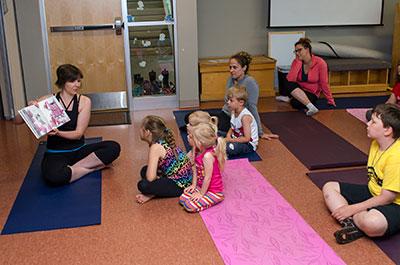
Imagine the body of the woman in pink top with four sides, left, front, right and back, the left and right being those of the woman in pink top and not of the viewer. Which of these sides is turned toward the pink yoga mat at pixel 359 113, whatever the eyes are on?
left

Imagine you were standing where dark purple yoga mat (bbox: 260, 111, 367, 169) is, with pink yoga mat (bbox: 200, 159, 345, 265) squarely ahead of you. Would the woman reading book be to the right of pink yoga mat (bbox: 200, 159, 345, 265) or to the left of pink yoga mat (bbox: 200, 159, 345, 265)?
right

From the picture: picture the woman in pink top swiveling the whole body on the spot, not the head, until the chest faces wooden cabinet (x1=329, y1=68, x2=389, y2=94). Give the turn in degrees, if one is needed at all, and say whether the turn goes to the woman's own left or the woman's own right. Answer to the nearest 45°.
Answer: approximately 180°

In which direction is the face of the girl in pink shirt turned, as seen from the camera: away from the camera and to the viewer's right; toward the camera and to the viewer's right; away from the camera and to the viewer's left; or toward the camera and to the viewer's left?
away from the camera and to the viewer's left

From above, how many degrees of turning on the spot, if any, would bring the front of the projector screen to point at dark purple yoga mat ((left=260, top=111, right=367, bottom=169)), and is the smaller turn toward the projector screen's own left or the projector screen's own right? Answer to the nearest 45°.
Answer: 0° — it already faces it

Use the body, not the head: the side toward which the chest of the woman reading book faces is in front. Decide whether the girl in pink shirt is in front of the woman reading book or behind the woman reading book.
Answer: in front

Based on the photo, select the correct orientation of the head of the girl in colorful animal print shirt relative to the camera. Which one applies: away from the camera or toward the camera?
away from the camera

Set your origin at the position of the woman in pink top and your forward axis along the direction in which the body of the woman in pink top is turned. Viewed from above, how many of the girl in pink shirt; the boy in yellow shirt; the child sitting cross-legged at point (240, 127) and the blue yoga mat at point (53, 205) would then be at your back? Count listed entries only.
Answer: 0

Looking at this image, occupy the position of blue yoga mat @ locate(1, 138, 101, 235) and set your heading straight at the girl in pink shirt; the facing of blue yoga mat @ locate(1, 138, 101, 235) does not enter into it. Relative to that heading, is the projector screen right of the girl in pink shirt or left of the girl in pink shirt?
left

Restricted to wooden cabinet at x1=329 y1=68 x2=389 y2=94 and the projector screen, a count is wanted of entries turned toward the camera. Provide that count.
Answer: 2

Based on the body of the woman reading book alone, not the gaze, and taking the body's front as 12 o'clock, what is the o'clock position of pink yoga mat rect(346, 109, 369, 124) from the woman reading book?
The pink yoga mat is roughly at 10 o'clock from the woman reading book.

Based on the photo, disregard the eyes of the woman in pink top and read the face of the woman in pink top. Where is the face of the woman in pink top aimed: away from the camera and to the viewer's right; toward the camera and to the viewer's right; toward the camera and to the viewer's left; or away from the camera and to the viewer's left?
toward the camera and to the viewer's left

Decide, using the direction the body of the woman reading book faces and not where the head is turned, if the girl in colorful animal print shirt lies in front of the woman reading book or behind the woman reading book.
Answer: in front

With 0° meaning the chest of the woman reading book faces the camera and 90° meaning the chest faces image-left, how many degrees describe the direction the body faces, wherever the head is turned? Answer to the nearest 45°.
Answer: approximately 315°

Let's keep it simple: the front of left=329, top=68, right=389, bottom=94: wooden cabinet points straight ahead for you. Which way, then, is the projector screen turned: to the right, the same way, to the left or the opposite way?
the same way

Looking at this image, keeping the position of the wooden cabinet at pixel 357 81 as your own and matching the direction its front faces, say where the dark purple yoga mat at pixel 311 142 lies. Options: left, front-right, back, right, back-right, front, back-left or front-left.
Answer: front

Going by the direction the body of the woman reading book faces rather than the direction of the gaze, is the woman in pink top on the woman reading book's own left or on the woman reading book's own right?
on the woman reading book's own left

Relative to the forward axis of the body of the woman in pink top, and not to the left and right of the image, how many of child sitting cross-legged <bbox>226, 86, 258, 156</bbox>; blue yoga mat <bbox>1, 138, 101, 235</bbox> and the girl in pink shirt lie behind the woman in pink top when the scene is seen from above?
0

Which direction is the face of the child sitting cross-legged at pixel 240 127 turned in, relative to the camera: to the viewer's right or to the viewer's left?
to the viewer's left

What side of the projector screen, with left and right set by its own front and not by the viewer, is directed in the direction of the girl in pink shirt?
front

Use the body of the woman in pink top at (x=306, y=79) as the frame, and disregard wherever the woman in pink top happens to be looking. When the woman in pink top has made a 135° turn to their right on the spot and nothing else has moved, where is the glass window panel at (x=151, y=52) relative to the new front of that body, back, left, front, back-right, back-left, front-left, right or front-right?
left

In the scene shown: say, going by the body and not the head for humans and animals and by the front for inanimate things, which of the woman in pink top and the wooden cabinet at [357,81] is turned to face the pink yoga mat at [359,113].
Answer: the wooden cabinet

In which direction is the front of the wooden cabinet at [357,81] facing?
toward the camera

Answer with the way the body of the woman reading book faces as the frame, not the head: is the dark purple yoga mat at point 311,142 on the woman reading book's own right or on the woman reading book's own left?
on the woman reading book's own left
